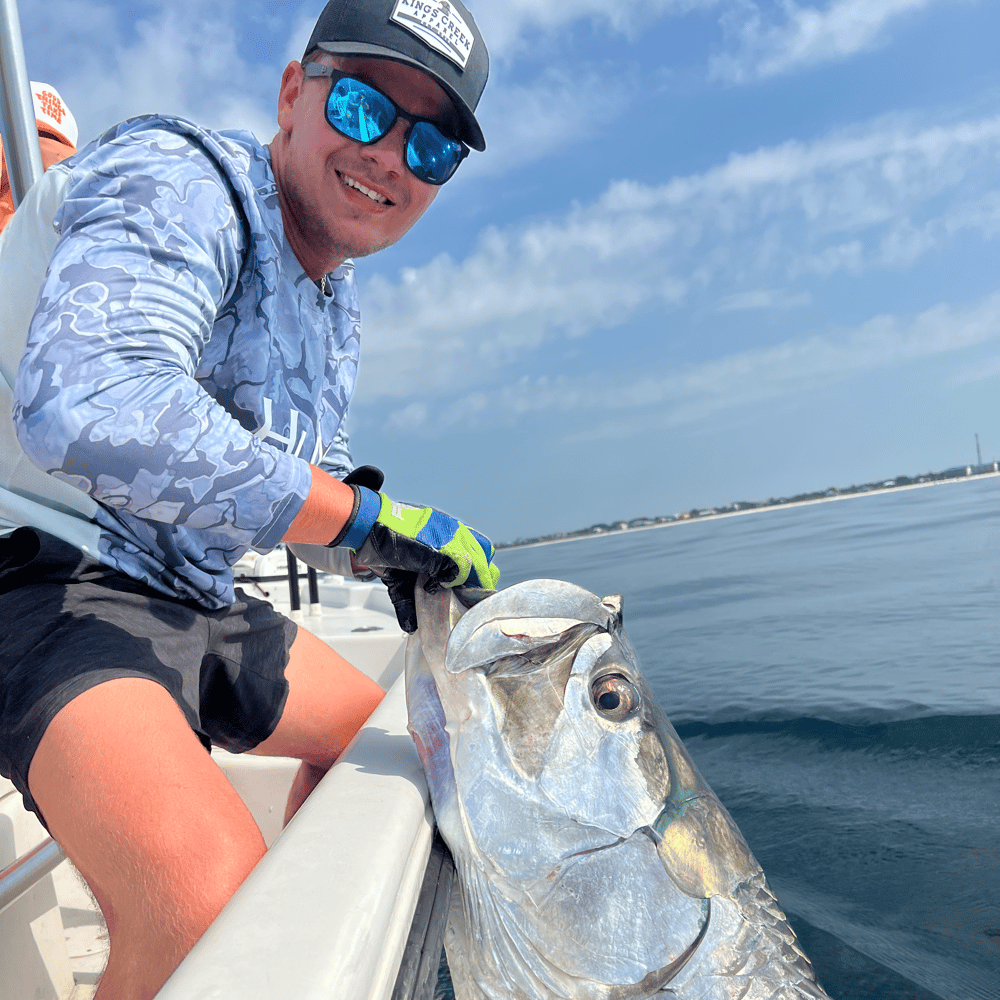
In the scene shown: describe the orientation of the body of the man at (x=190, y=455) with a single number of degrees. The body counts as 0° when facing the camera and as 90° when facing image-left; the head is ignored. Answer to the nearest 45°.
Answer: approximately 315°
